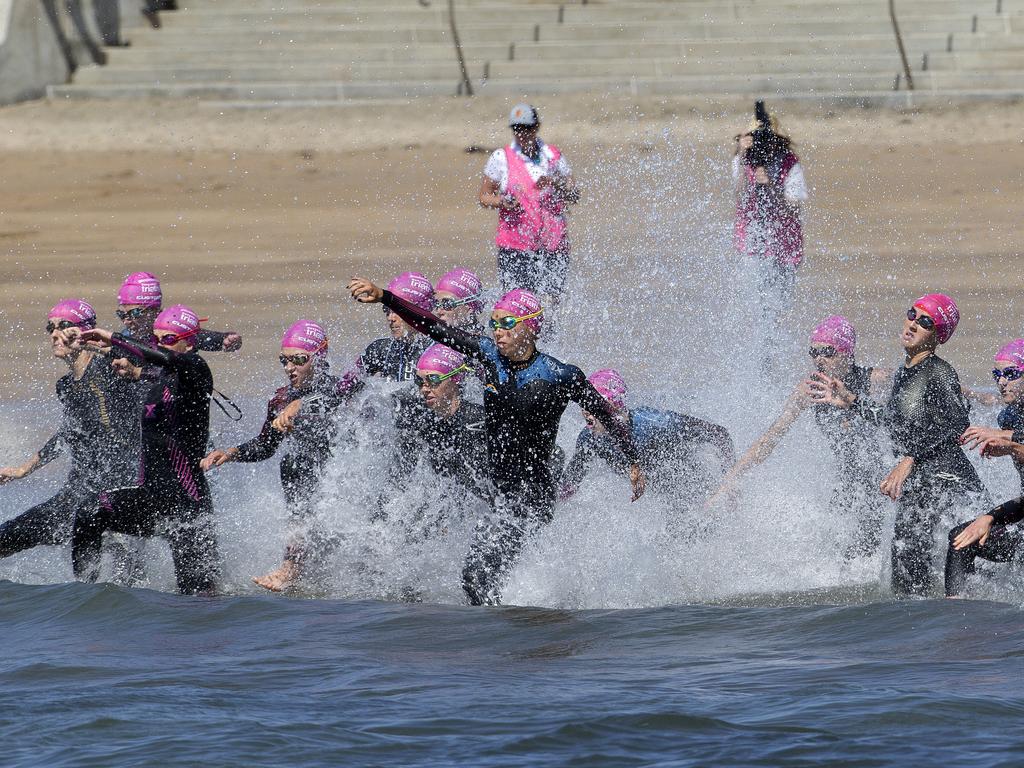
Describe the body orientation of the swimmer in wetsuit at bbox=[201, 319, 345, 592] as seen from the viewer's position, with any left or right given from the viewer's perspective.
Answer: facing the viewer and to the left of the viewer

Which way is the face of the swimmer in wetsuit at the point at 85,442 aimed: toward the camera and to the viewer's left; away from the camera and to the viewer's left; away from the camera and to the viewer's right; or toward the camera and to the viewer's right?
toward the camera and to the viewer's left

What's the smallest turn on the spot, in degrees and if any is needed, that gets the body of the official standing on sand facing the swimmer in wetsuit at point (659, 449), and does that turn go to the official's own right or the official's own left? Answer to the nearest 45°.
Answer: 0° — they already face them

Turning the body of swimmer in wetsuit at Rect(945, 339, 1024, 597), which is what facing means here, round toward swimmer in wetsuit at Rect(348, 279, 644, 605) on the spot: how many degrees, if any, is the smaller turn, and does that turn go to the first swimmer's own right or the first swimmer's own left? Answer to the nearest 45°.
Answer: approximately 45° to the first swimmer's own right

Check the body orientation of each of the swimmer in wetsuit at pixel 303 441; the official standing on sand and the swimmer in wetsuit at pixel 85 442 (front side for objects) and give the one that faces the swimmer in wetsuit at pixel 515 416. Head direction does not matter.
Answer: the official standing on sand

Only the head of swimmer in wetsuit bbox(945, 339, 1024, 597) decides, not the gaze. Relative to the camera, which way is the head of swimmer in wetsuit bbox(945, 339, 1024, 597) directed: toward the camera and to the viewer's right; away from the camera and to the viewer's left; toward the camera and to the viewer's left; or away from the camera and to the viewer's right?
toward the camera and to the viewer's left

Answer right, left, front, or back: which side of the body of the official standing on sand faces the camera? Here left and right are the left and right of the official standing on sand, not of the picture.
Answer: front

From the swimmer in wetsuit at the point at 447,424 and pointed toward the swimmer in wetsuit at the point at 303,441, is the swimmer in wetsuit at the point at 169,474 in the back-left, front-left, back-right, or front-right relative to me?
front-left

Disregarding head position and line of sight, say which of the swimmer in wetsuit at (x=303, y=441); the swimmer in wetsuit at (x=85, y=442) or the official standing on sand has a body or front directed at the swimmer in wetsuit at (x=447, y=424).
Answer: the official standing on sand

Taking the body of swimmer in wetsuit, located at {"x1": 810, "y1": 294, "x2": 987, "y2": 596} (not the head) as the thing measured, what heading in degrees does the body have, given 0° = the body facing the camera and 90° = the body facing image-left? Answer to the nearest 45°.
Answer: approximately 45°

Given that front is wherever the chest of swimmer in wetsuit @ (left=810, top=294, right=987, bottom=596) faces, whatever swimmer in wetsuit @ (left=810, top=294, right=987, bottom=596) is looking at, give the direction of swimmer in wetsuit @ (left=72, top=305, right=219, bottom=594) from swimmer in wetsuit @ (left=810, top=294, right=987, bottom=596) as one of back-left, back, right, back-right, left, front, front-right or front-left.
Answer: front-right

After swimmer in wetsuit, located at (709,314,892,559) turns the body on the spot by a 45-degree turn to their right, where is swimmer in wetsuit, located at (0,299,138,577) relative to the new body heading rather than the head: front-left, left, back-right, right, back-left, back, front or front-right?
front

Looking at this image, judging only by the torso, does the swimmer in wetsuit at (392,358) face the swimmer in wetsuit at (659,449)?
no

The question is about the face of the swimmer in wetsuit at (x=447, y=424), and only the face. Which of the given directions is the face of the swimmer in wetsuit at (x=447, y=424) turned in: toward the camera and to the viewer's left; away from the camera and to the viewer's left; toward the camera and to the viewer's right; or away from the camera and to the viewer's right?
toward the camera and to the viewer's left

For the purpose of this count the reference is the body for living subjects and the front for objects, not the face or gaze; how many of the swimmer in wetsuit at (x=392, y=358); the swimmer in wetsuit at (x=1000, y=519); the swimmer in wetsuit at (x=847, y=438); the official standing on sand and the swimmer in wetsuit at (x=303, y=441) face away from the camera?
0

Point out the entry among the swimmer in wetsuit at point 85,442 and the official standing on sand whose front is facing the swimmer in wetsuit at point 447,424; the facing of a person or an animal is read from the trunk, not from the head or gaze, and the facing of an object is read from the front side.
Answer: the official standing on sand

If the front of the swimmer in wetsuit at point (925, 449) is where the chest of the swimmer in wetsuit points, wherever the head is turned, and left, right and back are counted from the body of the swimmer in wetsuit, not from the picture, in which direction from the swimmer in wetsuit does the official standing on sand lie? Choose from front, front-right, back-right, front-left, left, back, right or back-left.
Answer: right

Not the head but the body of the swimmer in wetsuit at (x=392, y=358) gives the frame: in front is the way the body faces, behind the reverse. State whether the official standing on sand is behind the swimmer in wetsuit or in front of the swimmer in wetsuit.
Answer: behind

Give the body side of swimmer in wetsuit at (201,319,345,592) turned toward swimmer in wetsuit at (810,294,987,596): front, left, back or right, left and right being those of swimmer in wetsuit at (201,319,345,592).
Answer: left

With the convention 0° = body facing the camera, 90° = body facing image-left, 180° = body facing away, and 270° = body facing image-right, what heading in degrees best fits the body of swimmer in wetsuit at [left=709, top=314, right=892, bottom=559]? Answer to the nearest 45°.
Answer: approximately 45°
